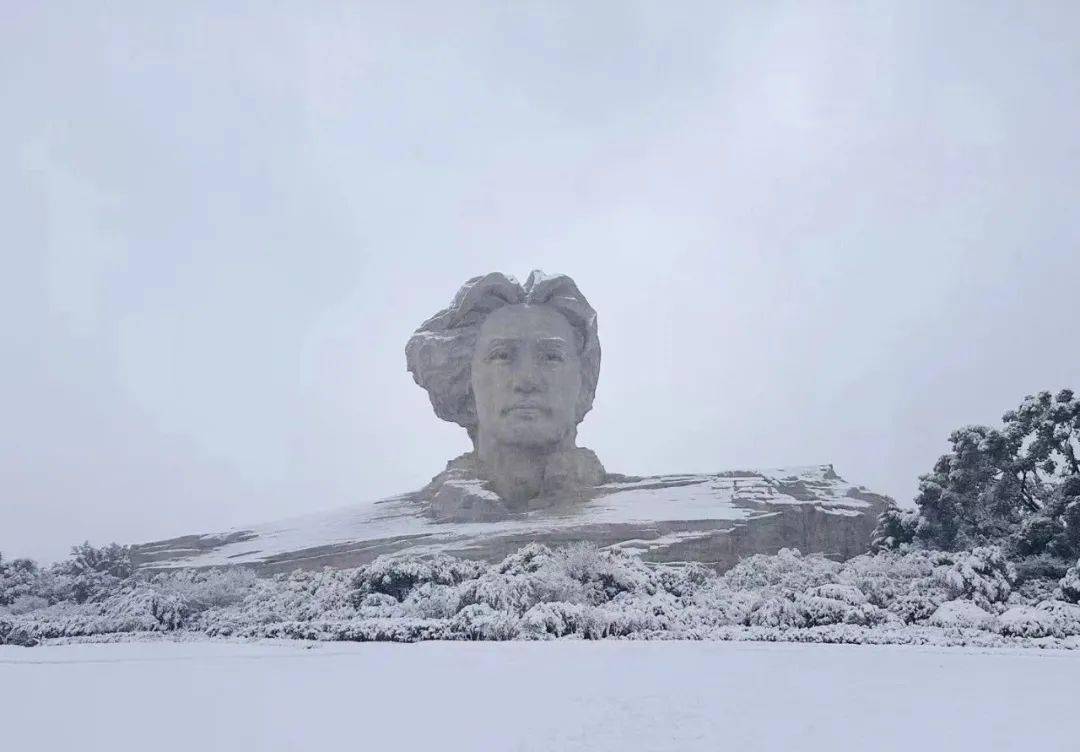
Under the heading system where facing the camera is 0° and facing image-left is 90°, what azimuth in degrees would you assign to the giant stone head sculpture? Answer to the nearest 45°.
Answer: approximately 0°

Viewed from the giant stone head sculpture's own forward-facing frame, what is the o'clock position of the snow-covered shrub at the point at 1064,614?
The snow-covered shrub is roughly at 11 o'clock from the giant stone head sculpture.

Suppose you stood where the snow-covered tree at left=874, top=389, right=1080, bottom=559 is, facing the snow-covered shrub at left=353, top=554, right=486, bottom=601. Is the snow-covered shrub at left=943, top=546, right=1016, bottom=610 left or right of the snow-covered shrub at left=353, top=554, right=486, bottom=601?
left

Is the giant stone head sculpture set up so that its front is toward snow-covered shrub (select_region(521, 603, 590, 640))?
yes

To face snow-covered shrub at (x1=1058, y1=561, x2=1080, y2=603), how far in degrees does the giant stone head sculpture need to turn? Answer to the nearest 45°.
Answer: approximately 45° to its left

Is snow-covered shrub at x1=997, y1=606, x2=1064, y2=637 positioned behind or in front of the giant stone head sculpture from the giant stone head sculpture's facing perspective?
in front

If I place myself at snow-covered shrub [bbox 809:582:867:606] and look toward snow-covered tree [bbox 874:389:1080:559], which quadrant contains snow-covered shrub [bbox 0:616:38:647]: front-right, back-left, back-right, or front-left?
back-left

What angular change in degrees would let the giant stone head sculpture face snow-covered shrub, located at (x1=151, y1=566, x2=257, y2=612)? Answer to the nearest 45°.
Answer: approximately 90° to its right

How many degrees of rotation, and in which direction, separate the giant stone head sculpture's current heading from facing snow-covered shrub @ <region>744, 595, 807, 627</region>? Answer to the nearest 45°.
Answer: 0° — it already faces it

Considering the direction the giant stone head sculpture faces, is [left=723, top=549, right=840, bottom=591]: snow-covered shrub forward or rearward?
forward

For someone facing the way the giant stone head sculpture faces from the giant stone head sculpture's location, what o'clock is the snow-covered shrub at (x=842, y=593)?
The snow-covered shrub is roughly at 11 o'clock from the giant stone head sculpture.

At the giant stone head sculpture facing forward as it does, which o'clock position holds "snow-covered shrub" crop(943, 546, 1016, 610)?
The snow-covered shrub is roughly at 11 o'clock from the giant stone head sculpture.

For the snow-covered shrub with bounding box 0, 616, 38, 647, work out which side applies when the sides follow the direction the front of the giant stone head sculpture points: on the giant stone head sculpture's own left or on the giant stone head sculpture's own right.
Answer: on the giant stone head sculpture's own right

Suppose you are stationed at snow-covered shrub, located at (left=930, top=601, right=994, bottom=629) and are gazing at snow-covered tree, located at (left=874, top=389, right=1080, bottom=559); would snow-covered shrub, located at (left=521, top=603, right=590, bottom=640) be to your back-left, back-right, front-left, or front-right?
back-left
